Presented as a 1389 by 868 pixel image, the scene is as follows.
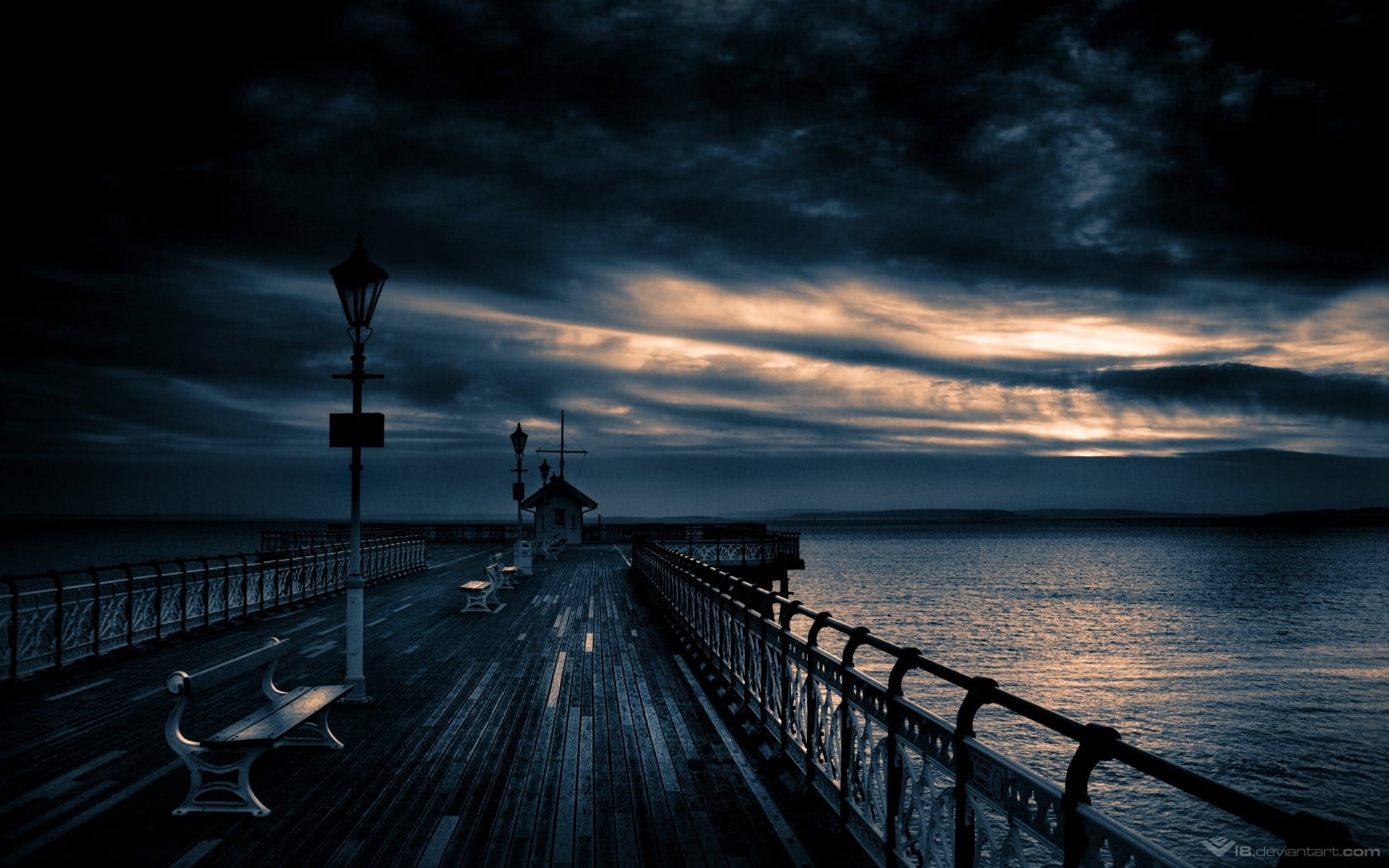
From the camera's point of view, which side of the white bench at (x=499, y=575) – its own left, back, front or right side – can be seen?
right

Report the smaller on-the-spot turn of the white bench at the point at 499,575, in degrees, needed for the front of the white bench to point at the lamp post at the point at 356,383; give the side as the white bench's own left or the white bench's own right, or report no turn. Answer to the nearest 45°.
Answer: approximately 90° to the white bench's own right

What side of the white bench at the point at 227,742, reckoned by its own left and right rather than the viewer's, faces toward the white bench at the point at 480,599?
left

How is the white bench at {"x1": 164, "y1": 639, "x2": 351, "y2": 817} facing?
to the viewer's right

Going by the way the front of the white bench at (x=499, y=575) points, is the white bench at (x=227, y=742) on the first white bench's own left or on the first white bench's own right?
on the first white bench's own right

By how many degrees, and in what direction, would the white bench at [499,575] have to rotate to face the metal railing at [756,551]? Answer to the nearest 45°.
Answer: approximately 45° to its left

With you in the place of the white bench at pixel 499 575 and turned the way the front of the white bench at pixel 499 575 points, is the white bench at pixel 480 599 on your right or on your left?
on your right

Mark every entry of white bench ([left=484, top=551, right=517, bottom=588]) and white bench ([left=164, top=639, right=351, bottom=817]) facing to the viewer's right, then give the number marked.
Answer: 2

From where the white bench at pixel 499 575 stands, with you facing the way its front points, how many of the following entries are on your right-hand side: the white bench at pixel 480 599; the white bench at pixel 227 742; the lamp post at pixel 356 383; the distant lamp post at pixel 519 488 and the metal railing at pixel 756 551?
3
